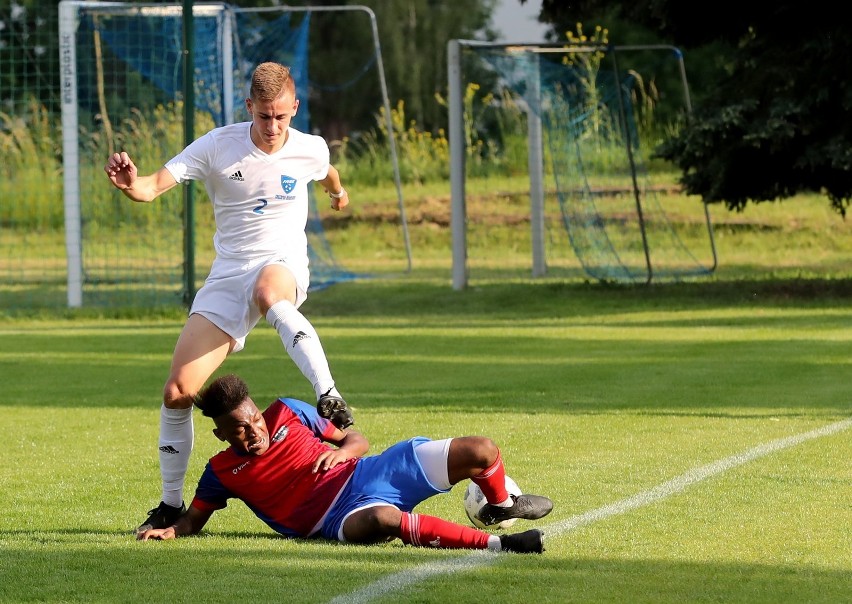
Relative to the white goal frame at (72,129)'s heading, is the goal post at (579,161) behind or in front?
behind

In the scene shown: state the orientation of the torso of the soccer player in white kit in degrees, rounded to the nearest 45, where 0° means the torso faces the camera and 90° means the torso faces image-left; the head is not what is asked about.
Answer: approximately 0°

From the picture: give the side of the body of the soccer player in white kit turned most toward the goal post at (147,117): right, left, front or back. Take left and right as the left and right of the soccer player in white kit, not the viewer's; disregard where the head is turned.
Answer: back
